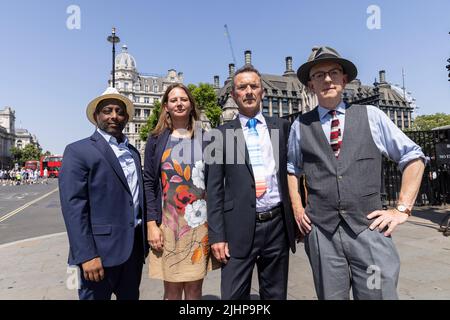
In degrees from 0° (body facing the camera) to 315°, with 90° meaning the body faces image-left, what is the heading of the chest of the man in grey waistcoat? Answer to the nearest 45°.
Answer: approximately 0°

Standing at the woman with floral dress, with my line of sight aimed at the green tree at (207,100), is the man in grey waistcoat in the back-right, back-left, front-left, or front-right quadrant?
back-right

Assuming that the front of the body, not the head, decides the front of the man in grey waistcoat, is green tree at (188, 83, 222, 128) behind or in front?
behind

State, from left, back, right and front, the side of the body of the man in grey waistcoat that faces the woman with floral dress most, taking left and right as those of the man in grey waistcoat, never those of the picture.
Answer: right
